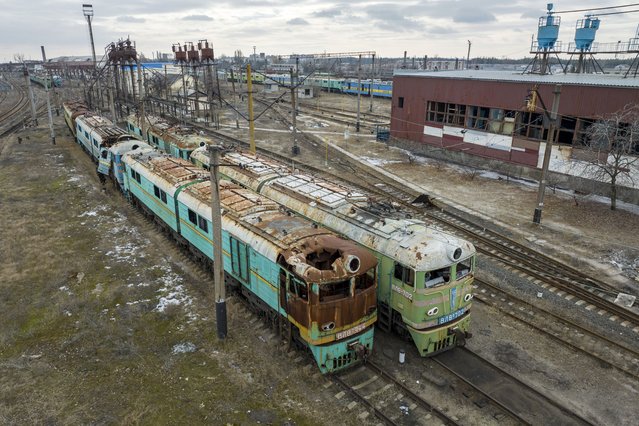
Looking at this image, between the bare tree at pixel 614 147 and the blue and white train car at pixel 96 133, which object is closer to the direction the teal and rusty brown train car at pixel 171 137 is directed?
the bare tree

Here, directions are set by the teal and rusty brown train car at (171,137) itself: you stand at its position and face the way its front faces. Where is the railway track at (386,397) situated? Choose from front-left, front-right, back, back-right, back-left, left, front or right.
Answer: front-right

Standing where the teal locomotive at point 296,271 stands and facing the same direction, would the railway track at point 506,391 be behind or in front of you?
in front

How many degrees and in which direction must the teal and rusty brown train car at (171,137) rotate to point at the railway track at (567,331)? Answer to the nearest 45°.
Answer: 0° — it already faces it

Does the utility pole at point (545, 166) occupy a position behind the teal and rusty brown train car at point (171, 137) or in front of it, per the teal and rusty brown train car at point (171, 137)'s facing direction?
in front

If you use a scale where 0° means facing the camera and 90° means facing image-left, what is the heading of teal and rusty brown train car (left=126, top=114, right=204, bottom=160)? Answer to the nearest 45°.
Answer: approximately 315°

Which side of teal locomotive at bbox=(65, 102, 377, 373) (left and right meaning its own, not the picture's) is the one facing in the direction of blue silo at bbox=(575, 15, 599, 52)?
left

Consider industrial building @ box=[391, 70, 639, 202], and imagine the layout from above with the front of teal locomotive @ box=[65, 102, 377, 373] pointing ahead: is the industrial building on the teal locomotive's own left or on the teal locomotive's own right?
on the teal locomotive's own left

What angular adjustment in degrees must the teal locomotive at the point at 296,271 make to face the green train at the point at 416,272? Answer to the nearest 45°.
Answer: approximately 45° to its left

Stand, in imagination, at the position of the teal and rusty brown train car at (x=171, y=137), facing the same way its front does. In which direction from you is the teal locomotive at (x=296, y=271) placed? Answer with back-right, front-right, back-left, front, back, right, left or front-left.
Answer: front-right

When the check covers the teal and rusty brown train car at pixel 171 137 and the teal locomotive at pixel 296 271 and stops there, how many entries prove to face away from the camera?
0
